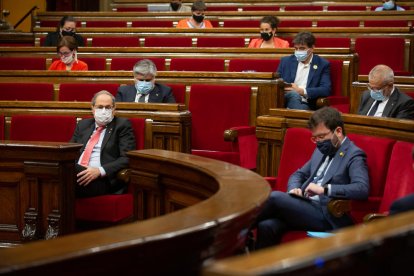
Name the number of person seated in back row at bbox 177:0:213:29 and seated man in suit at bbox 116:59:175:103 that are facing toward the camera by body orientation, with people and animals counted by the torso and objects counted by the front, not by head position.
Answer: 2

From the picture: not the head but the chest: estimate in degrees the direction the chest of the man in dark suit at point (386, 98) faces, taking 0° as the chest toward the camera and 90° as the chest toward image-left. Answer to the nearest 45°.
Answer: approximately 45°

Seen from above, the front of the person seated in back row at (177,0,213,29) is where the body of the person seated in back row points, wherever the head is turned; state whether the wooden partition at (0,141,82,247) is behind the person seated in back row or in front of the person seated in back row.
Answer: in front

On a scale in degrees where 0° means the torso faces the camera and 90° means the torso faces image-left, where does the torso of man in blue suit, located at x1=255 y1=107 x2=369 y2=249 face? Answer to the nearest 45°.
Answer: approximately 45°

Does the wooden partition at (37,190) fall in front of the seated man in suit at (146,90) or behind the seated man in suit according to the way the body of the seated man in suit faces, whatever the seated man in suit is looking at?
in front

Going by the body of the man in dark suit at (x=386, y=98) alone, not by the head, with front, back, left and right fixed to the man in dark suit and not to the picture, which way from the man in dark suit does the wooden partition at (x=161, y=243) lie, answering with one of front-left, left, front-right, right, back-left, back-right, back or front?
front-left

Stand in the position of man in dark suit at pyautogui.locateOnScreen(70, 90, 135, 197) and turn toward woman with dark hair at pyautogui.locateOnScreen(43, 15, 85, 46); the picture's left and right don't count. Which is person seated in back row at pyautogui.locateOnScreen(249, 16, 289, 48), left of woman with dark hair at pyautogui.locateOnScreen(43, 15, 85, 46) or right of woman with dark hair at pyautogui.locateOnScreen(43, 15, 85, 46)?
right

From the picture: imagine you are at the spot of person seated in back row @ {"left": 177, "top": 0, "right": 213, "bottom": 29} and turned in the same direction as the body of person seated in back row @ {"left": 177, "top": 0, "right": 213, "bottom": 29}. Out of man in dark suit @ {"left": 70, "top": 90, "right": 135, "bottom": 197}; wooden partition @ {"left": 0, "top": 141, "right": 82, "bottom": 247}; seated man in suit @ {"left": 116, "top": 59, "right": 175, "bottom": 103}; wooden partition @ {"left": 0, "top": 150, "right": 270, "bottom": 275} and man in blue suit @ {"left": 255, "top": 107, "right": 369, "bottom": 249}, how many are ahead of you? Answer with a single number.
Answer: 5

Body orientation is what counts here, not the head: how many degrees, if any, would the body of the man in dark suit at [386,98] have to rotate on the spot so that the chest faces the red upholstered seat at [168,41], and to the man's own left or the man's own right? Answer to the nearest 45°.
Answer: approximately 90° to the man's own right

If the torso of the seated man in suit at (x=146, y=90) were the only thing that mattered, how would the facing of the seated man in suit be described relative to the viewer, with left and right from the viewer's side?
facing the viewer

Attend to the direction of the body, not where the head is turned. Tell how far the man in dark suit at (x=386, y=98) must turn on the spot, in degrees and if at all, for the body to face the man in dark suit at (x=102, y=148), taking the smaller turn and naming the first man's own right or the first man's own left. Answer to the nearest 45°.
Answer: approximately 45° to the first man's own right

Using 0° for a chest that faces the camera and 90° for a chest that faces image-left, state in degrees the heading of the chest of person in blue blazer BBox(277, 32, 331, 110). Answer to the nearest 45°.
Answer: approximately 45°

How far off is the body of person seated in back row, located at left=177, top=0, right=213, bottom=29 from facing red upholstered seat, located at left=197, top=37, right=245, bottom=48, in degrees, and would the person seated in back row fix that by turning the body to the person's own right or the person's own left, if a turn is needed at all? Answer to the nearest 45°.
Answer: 0° — they already face it

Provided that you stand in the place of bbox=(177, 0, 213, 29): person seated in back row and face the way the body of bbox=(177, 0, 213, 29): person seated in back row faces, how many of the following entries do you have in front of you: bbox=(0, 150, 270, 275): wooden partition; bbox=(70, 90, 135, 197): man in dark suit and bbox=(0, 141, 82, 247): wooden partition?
3

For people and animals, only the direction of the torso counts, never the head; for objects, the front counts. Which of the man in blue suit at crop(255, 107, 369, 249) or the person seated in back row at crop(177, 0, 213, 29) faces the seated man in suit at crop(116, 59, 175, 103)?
the person seated in back row

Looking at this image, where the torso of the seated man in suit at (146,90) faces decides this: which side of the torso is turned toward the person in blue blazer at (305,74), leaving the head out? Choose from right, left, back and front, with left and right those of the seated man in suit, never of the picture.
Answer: left
